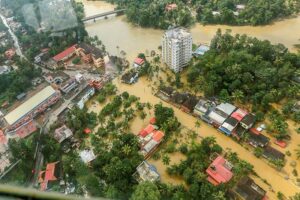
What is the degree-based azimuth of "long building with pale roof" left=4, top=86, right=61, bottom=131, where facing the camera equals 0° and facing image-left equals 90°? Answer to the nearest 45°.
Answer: approximately 315°

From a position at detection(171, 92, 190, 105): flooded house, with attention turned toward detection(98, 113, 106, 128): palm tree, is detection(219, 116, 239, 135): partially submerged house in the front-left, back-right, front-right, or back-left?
back-left

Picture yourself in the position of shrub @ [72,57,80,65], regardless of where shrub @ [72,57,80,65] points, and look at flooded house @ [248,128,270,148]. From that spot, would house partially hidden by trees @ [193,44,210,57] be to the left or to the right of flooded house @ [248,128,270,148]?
left

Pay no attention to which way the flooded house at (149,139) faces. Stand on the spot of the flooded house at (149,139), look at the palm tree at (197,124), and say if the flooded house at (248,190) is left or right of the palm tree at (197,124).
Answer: right

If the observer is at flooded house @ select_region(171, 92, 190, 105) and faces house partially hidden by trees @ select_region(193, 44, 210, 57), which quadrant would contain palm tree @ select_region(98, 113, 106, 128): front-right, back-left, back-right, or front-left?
back-left

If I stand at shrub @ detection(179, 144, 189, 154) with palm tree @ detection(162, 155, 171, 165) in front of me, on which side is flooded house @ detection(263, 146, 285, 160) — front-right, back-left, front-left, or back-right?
back-left
